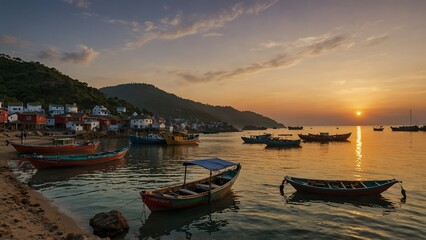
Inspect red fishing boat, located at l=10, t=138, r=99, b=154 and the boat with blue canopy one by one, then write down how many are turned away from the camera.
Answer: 0

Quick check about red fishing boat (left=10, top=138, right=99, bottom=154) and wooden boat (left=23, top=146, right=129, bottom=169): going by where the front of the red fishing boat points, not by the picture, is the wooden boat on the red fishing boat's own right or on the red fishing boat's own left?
on the red fishing boat's own left

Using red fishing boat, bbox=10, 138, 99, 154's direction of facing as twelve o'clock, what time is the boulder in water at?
The boulder in water is roughly at 9 o'clock from the red fishing boat.

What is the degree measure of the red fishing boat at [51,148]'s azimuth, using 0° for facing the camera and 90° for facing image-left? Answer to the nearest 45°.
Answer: approximately 90°
